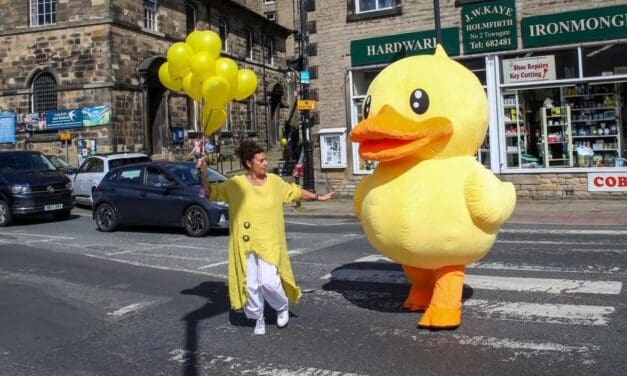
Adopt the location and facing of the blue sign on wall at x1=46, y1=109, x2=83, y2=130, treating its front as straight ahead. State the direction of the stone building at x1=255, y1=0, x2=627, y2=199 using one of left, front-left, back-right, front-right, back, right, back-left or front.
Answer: front-left

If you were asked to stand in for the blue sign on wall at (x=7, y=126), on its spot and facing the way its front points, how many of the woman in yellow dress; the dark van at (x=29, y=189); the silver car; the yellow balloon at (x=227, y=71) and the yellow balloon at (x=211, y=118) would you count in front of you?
5

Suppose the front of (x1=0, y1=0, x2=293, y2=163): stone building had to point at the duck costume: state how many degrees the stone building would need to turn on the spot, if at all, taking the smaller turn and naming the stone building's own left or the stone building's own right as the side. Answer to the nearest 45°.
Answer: approximately 45° to the stone building's own right

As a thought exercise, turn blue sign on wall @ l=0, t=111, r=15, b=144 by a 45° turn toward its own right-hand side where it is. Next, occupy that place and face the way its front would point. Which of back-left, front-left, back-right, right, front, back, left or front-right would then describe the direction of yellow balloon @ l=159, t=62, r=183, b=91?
front-left

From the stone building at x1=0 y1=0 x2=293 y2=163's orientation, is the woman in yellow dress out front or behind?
out front

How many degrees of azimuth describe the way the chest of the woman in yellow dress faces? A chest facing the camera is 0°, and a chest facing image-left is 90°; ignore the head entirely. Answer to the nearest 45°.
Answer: approximately 0°

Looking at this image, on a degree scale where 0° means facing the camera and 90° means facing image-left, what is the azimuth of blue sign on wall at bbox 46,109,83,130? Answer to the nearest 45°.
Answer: approximately 0°

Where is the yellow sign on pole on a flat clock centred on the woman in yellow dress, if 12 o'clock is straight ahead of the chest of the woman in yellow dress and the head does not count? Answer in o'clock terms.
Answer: The yellow sign on pole is roughly at 6 o'clock from the woman in yellow dress.
